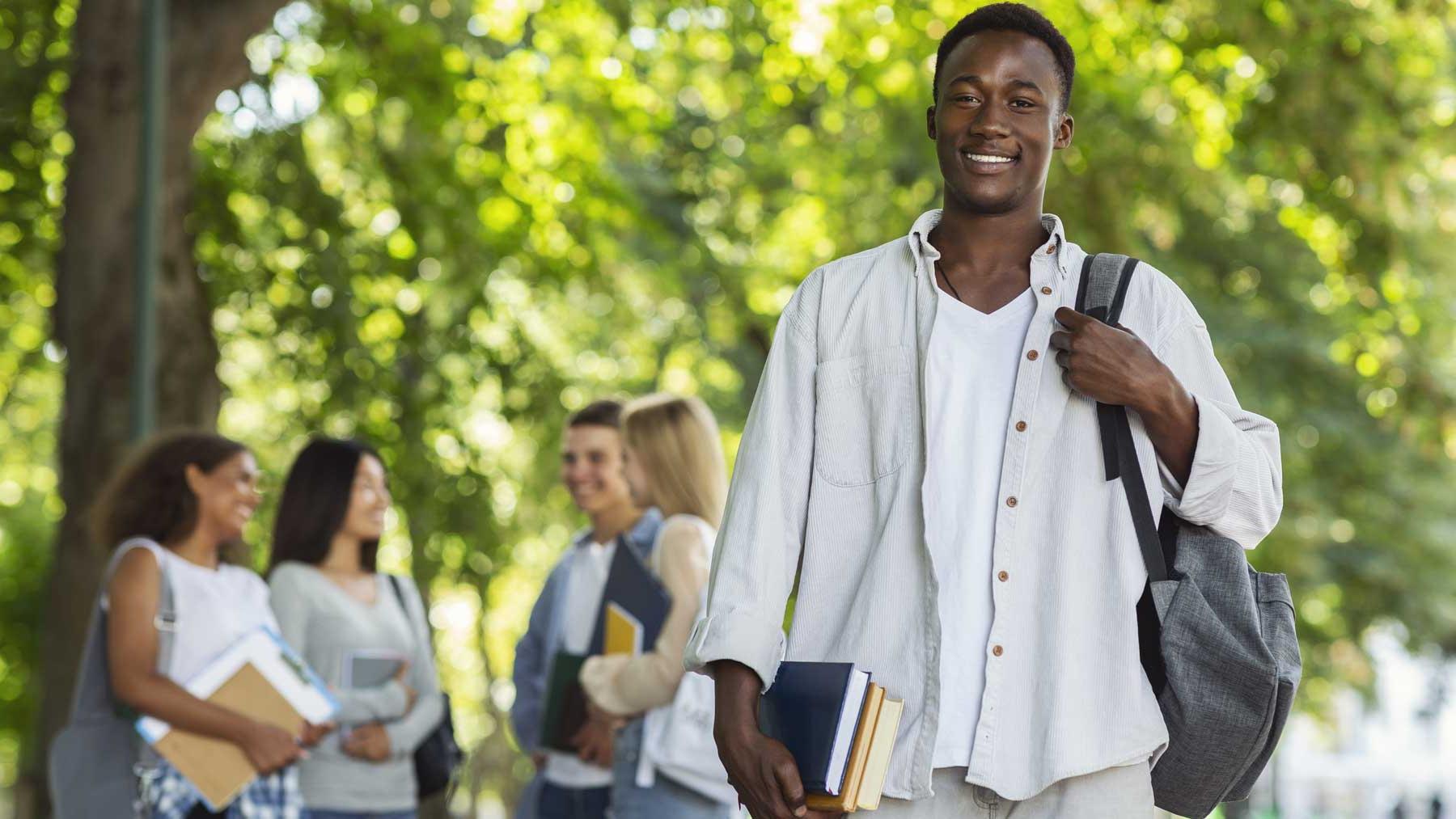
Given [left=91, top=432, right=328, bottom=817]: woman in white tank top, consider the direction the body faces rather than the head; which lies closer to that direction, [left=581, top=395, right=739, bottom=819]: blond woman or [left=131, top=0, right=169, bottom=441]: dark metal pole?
the blond woman

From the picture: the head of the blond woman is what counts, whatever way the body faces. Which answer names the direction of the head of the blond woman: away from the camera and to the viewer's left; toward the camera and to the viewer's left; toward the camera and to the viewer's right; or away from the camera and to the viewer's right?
away from the camera and to the viewer's left

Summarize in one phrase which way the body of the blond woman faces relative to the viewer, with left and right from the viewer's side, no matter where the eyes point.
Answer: facing to the left of the viewer

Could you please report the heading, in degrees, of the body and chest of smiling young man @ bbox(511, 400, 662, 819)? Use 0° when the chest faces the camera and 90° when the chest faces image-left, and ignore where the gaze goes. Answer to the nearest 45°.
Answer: approximately 45°

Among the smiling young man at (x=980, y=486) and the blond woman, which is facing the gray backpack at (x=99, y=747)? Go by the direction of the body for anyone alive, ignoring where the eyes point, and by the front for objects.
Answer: the blond woman

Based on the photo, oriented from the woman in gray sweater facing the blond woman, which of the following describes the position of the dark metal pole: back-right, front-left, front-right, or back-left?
back-left

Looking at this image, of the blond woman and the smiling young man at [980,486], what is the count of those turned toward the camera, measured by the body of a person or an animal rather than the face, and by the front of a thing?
1

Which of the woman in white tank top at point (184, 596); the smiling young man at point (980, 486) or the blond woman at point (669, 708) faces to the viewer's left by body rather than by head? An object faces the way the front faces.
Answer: the blond woman

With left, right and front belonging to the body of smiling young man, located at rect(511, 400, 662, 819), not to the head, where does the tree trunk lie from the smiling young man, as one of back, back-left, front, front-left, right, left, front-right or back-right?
right

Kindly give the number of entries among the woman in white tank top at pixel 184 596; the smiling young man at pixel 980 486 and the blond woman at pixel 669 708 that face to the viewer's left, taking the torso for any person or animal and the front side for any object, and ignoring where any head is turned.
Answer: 1

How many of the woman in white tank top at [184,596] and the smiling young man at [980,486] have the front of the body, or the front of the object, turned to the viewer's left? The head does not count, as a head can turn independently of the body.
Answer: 0

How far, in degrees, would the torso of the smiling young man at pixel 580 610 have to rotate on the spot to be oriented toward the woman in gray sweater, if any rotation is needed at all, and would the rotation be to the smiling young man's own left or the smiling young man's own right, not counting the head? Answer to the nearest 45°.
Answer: approximately 45° to the smiling young man's own right

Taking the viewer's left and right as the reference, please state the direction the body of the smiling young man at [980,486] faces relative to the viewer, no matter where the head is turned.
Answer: facing the viewer

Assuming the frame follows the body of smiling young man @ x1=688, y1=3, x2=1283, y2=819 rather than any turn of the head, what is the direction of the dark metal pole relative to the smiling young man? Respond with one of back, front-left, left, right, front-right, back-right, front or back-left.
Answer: back-right
